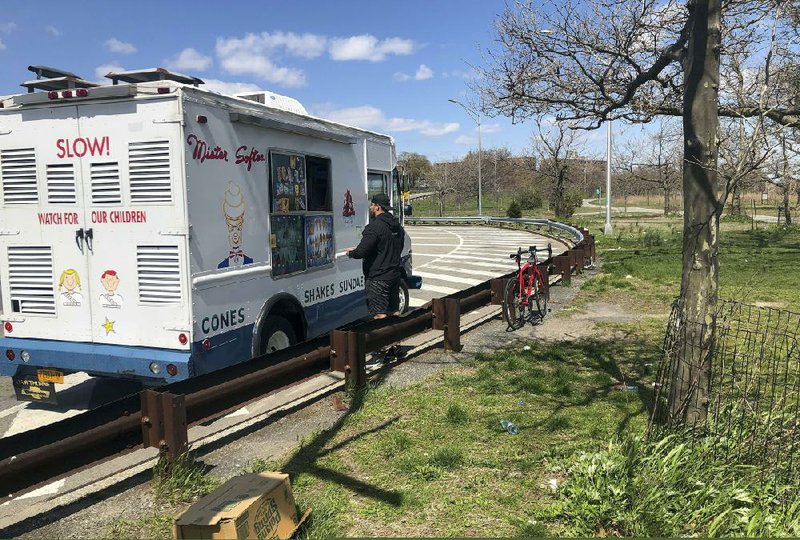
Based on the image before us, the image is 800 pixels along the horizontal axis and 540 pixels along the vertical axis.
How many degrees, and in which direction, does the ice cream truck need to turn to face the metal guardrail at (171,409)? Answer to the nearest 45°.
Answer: approximately 135° to its right

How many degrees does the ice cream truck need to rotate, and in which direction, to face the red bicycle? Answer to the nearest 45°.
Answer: approximately 90° to its right

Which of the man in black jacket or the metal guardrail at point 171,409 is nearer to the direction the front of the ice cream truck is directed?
the man in black jacket

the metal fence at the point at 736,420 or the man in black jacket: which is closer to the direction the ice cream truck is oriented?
the man in black jacket

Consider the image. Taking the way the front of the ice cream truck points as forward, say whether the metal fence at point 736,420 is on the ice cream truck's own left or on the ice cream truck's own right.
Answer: on the ice cream truck's own right

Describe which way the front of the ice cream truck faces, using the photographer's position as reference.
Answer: facing away from the viewer and to the right of the viewer
